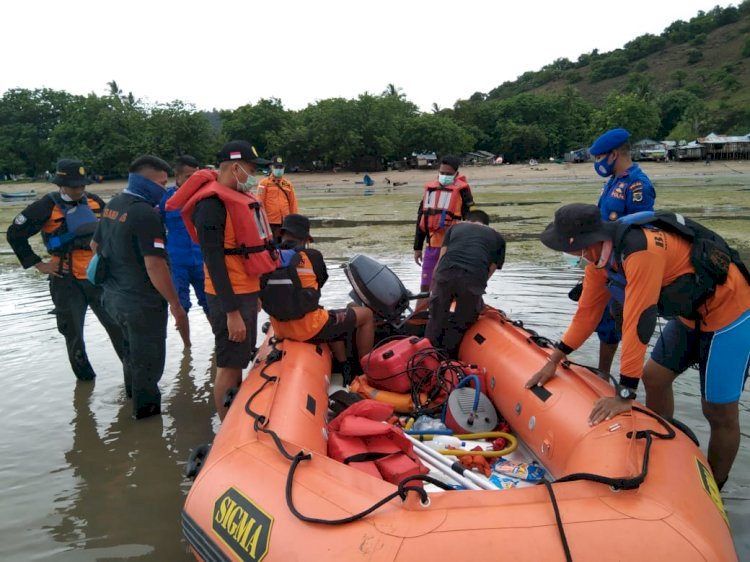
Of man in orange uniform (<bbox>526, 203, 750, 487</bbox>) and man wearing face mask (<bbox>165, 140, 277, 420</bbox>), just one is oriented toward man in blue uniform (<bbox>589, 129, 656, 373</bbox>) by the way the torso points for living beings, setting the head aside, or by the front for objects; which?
the man wearing face mask

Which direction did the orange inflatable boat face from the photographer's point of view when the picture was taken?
facing the viewer

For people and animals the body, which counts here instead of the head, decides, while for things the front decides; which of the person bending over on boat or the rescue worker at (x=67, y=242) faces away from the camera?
the person bending over on boat

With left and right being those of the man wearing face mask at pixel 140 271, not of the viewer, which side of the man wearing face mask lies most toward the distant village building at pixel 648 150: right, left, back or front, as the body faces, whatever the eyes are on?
front

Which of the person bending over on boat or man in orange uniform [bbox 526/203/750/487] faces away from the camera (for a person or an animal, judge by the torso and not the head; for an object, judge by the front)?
the person bending over on boat

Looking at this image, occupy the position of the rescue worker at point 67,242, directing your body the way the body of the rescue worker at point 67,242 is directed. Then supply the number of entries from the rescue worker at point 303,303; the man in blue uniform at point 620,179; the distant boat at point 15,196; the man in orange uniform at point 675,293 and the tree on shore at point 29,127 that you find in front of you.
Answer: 3

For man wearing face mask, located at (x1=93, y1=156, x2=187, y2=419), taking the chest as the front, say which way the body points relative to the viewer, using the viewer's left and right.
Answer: facing away from the viewer and to the right of the viewer

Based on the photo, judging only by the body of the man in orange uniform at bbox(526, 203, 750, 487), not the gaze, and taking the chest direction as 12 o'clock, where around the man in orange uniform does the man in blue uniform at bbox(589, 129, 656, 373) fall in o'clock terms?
The man in blue uniform is roughly at 4 o'clock from the man in orange uniform.

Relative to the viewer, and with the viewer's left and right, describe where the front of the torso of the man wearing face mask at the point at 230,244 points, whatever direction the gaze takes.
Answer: facing to the right of the viewer

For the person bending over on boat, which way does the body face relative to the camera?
away from the camera

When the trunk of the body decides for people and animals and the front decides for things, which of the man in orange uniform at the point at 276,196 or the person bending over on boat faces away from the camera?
the person bending over on boat

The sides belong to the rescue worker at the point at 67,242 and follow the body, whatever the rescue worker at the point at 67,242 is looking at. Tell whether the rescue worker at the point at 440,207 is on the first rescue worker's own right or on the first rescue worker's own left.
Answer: on the first rescue worker's own left

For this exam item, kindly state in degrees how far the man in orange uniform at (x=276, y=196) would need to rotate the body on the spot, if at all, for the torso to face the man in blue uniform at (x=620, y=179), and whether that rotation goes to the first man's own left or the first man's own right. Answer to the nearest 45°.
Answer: approximately 45° to the first man's own left

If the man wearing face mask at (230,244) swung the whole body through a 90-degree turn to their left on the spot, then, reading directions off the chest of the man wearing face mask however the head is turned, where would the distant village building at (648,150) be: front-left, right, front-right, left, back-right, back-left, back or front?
front-right

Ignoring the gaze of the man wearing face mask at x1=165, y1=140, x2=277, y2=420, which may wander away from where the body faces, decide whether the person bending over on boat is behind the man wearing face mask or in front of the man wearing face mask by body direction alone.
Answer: in front
